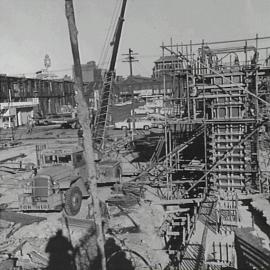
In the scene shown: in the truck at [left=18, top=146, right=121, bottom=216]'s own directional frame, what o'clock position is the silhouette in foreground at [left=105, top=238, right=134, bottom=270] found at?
The silhouette in foreground is roughly at 10 o'clock from the truck.

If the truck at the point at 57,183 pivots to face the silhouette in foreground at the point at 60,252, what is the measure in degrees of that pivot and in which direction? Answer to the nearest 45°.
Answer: approximately 45° to its left

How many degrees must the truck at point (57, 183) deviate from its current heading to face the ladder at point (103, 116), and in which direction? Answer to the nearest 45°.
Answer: approximately 135° to its right

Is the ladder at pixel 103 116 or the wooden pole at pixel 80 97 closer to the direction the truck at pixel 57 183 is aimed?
the wooden pole

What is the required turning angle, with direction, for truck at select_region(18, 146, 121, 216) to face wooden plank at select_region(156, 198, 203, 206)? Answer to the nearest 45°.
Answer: approximately 135° to its left

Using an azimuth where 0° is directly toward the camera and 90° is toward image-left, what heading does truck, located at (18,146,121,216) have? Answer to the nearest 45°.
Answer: approximately 45°
